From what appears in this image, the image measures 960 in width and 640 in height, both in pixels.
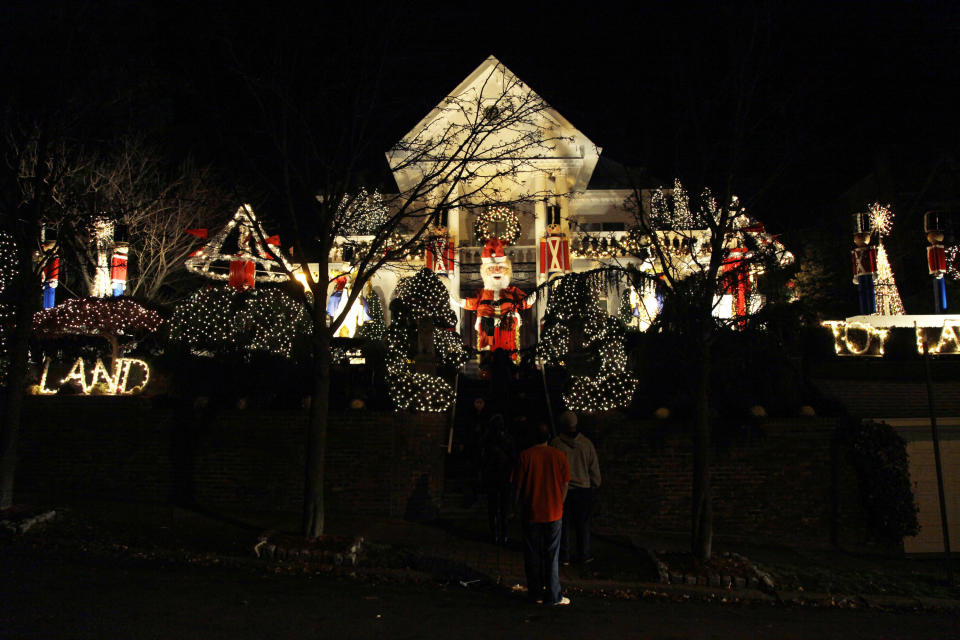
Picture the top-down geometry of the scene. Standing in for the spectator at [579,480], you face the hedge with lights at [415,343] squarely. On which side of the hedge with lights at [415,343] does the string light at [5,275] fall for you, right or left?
left

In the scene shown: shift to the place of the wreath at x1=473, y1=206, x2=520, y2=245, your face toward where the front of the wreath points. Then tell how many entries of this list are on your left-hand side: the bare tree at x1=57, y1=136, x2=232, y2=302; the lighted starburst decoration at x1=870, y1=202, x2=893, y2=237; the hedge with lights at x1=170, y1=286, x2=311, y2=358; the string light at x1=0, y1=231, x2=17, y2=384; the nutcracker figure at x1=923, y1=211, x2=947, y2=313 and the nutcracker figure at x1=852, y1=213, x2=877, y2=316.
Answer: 3

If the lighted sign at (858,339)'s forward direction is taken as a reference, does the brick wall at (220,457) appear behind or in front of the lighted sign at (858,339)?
in front

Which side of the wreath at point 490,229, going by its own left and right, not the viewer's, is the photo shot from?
front

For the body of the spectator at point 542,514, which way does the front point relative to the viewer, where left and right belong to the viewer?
facing away from the viewer

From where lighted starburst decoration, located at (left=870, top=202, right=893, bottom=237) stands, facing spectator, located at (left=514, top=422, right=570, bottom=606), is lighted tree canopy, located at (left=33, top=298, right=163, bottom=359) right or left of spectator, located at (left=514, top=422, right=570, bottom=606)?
right

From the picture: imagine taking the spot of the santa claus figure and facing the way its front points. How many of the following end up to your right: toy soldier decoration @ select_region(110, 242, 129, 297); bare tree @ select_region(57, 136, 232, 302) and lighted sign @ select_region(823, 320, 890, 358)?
2

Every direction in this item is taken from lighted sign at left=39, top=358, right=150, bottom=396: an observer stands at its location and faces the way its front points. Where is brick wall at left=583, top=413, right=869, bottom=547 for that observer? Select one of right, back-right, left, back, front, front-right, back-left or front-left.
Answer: front-left

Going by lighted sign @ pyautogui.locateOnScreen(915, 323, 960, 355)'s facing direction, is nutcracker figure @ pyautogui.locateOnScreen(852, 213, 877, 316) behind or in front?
behind

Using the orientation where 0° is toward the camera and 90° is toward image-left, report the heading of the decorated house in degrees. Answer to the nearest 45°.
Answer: approximately 0°

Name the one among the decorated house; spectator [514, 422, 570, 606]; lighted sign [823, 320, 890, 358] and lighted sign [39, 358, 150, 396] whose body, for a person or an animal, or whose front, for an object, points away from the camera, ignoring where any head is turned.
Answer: the spectator
